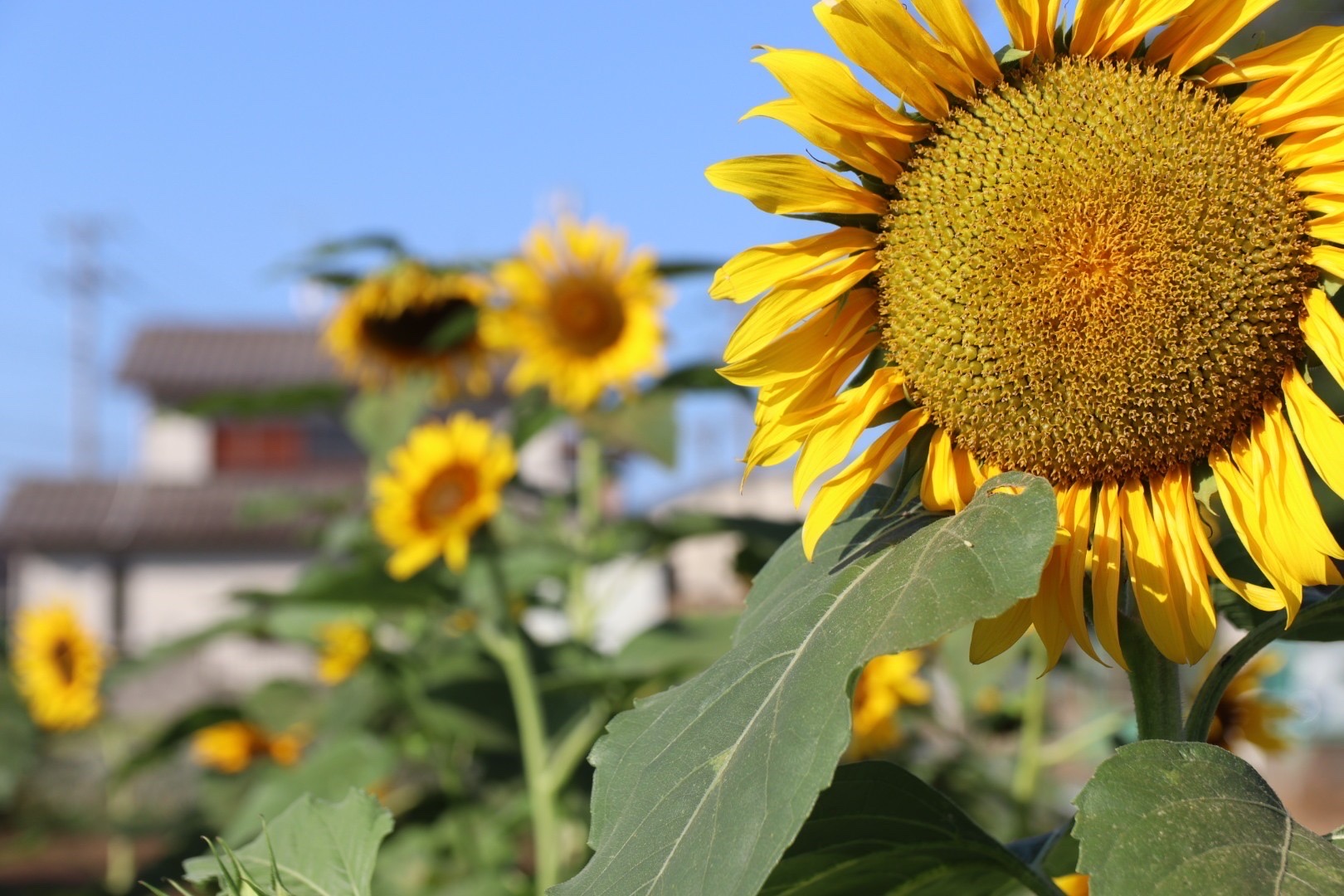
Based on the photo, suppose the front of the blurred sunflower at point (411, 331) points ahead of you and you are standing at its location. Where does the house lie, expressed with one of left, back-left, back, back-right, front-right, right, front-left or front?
back

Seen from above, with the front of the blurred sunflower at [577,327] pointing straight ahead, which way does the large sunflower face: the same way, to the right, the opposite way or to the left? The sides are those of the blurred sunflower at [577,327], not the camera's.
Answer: the same way

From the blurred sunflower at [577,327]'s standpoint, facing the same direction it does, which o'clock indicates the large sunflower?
The large sunflower is roughly at 12 o'clock from the blurred sunflower.

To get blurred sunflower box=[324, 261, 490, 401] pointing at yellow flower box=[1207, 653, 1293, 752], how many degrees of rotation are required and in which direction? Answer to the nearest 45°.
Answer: approximately 45° to its left

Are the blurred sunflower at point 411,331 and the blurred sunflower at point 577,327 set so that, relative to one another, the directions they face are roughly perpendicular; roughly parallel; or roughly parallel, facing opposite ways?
roughly parallel

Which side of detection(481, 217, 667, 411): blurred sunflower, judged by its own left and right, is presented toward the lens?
front

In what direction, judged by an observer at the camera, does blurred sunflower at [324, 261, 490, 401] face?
facing the viewer

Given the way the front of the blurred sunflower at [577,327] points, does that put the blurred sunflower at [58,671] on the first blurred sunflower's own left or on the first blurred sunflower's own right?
on the first blurred sunflower's own right

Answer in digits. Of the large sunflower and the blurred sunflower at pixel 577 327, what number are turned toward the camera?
2

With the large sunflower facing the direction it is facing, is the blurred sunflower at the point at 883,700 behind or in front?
behind
